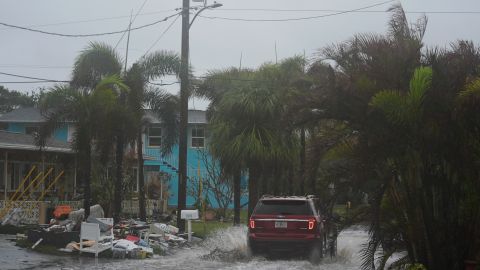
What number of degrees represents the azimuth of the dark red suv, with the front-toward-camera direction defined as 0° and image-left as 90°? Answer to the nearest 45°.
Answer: approximately 180°

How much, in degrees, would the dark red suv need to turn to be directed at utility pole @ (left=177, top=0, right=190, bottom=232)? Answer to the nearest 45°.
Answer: approximately 45° to its left

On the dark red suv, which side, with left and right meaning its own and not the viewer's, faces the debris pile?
left

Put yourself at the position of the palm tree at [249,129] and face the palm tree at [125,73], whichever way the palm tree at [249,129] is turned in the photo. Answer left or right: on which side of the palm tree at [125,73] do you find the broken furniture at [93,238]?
left

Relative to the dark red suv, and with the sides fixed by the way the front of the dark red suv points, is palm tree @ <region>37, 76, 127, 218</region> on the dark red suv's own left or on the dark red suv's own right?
on the dark red suv's own left

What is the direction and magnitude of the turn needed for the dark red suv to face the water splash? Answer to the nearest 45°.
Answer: approximately 45° to its left

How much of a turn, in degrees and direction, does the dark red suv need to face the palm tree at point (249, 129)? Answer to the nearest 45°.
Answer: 0° — it already faces it

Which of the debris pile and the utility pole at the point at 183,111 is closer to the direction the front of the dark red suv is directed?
the utility pole

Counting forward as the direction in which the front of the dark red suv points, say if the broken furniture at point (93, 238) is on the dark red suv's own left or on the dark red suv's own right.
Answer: on the dark red suv's own left
